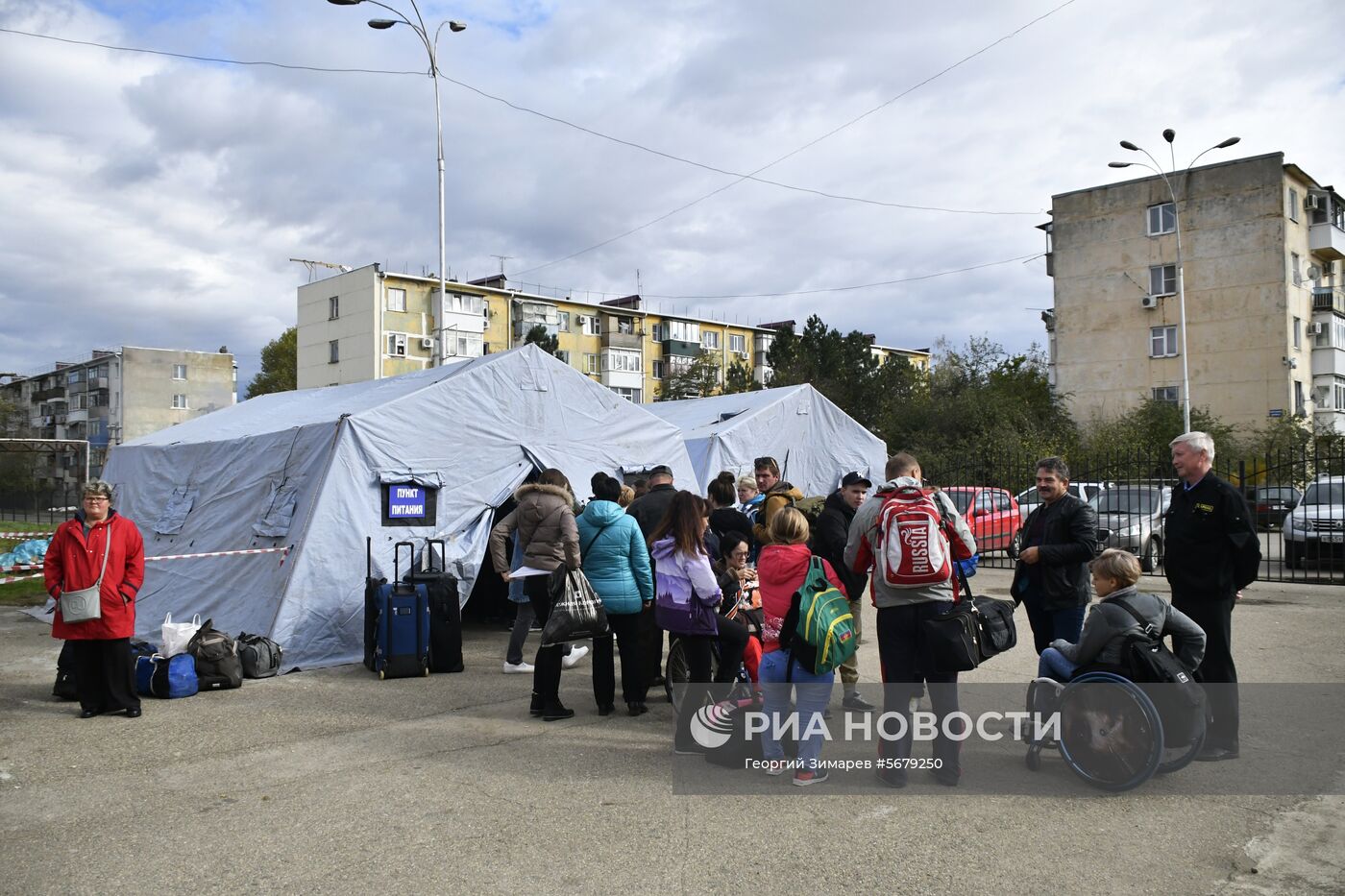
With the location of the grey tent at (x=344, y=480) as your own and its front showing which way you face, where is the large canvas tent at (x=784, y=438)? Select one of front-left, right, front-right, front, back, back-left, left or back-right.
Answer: left

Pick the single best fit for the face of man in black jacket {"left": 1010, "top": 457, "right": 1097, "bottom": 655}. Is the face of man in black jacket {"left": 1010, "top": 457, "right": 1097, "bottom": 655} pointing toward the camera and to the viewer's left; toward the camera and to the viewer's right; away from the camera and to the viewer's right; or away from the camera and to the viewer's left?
toward the camera and to the viewer's left

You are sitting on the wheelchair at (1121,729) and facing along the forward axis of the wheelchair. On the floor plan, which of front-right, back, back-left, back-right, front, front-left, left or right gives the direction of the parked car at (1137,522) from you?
front-right

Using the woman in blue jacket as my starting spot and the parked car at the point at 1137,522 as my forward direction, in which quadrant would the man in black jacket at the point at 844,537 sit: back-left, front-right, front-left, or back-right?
front-right

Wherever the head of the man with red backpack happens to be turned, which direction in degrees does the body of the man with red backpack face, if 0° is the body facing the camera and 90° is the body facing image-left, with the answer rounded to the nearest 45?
approximately 180°

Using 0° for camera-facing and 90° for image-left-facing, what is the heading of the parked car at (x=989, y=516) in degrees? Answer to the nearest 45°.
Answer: approximately 45°

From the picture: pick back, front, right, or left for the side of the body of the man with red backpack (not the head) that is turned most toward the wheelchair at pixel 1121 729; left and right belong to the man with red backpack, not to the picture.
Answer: right

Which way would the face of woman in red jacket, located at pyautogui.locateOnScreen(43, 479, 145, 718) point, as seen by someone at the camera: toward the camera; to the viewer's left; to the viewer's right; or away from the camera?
toward the camera

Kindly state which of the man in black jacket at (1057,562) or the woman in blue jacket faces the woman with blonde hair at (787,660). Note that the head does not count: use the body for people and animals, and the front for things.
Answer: the man in black jacket

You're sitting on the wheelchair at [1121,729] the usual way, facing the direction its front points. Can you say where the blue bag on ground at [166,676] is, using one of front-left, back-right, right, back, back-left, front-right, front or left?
front-left

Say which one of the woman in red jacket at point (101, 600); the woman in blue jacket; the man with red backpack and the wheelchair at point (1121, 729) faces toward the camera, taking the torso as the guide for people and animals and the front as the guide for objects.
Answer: the woman in red jacket

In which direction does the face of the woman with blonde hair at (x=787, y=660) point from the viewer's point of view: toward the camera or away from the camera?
away from the camera

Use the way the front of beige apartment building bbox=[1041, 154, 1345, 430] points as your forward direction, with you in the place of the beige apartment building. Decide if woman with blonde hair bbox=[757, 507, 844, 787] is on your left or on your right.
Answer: on your right

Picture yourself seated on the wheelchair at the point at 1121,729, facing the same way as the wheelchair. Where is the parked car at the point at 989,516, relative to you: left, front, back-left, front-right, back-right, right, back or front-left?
front-right

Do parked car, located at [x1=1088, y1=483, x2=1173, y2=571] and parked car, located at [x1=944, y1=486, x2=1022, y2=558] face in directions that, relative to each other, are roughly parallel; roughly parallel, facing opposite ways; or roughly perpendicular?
roughly parallel

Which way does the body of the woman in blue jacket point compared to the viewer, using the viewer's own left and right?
facing away from the viewer

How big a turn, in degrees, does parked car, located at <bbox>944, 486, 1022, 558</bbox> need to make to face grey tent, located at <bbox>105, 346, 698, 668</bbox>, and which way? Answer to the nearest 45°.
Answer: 0° — it already faces it
